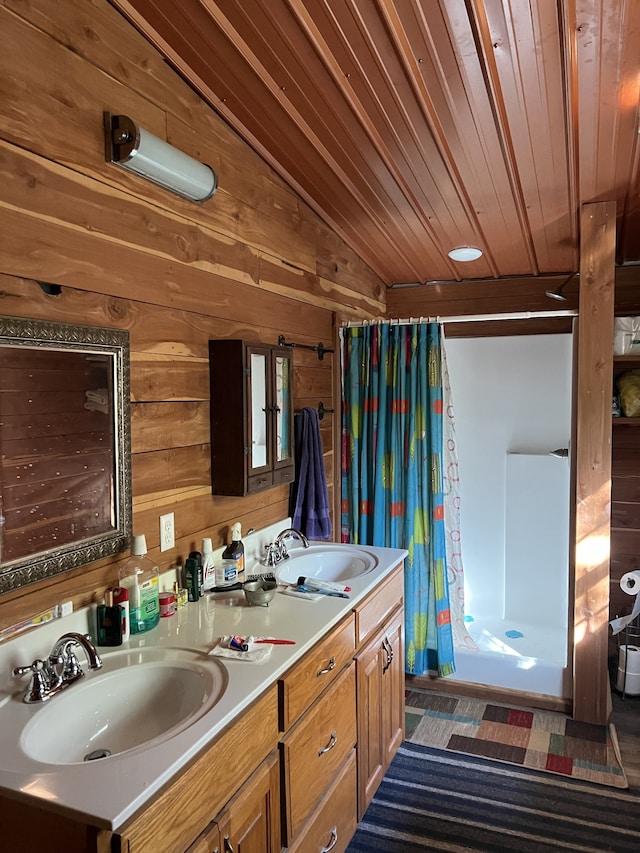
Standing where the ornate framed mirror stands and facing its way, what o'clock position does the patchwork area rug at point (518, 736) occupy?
The patchwork area rug is roughly at 10 o'clock from the ornate framed mirror.

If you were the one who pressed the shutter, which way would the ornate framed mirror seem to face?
facing the viewer and to the right of the viewer

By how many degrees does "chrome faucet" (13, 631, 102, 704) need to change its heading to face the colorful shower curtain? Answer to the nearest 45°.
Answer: approximately 90° to its left

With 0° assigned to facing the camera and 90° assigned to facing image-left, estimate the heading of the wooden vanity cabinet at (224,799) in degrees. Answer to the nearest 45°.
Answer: approximately 315°

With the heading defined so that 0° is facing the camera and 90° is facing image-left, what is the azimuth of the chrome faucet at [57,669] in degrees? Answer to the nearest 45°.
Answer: approximately 315°

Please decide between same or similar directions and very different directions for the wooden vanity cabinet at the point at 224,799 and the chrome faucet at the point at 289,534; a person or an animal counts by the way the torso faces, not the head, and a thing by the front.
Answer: same or similar directions

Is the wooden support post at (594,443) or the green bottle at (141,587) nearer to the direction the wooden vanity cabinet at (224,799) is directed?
the wooden support post

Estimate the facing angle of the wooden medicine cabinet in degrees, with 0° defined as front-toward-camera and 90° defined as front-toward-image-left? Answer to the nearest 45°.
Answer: approximately 315°

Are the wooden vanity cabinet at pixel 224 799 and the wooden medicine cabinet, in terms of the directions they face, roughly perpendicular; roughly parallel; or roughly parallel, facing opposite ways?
roughly parallel

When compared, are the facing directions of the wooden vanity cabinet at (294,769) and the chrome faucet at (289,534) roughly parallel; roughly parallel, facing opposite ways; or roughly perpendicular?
roughly parallel

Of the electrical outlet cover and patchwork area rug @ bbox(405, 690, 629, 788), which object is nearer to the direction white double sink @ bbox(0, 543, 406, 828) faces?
the patchwork area rug
